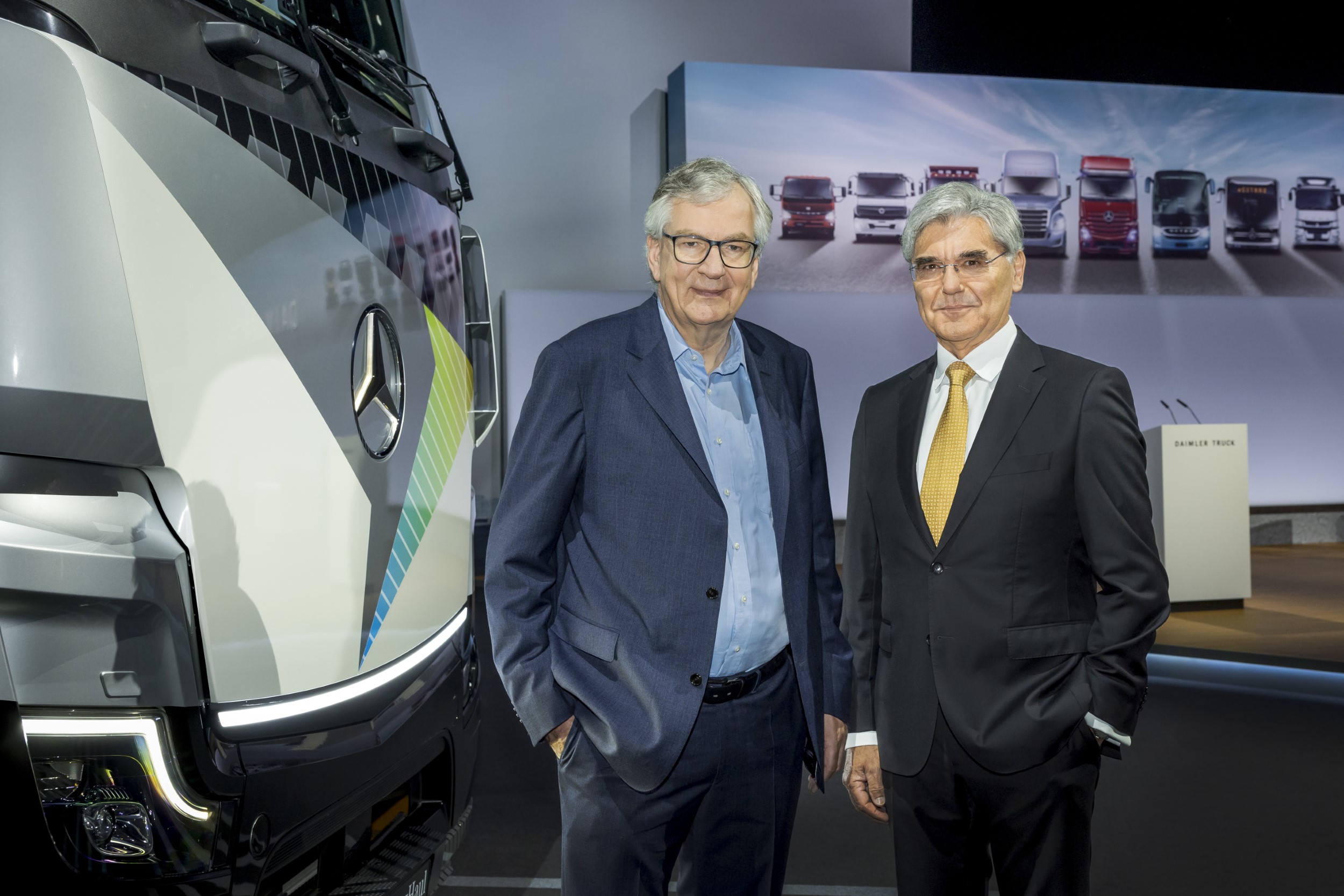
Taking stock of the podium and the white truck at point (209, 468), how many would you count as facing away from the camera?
0

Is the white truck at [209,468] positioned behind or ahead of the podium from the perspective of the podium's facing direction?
ahead

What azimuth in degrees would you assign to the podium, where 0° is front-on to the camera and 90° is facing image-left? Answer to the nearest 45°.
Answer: approximately 0°

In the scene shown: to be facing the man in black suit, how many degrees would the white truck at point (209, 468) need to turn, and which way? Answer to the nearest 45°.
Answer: approximately 45° to its left
